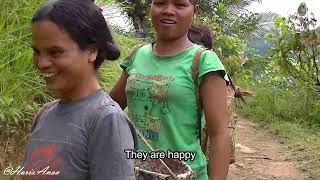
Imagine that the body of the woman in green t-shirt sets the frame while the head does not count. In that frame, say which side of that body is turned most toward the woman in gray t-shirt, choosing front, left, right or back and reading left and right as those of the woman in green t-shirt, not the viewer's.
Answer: front

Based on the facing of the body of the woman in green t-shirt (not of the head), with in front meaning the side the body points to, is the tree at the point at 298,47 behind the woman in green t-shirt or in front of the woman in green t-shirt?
behind

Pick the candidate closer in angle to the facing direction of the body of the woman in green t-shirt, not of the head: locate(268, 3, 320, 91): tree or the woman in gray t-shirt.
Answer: the woman in gray t-shirt

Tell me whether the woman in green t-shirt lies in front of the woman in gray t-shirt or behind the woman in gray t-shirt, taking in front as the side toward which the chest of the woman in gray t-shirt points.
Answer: behind

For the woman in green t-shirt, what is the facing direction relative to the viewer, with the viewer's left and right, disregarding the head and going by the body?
facing the viewer and to the left of the viewer

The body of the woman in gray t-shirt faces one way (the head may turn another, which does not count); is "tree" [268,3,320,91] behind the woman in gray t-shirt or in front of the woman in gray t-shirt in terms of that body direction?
behind

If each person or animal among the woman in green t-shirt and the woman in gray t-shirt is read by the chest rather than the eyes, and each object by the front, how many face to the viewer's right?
0

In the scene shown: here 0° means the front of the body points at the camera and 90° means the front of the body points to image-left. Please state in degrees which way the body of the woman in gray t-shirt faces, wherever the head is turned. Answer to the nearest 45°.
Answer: approximately 45°
